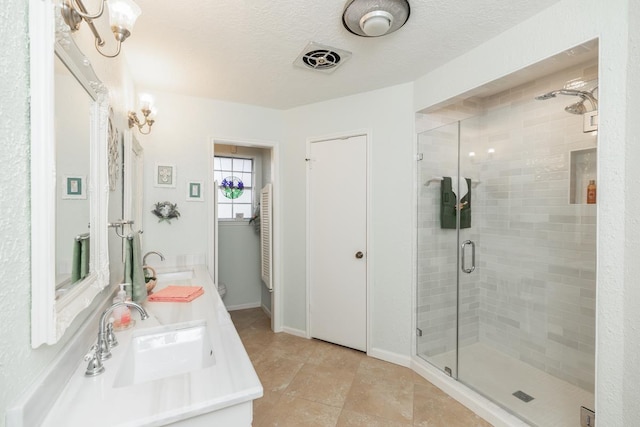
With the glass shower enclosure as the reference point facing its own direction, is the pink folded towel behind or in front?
in front

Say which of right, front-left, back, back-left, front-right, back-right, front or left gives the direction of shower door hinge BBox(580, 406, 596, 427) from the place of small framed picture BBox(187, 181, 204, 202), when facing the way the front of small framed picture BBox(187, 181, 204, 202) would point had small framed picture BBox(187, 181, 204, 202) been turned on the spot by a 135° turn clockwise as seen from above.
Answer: back

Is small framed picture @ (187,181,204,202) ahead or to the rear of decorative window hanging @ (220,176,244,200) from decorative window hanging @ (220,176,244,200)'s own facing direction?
ahead

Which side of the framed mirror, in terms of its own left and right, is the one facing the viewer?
right

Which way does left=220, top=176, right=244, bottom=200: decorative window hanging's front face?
toward the camera

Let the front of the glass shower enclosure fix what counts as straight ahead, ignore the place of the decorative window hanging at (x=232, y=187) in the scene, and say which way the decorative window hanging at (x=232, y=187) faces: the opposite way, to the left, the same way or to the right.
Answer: to the left

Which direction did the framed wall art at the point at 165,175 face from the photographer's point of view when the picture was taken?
facing the viewer

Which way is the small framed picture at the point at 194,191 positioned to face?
toward the camera

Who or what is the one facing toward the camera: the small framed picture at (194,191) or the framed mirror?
the small framed picture

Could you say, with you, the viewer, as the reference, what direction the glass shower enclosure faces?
facing the viewer and to the left of the viewer

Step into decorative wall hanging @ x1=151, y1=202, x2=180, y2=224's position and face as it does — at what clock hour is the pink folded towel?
The pink folded towel is roughly at 12 o'clock from the decorative wall hanging.

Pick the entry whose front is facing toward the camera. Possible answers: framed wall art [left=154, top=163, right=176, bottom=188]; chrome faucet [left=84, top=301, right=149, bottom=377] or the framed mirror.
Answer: the framed wall art

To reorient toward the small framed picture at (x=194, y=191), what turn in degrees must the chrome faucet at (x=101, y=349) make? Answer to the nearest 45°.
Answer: approximately 90° to its left

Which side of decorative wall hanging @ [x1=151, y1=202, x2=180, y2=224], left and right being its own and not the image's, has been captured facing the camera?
front

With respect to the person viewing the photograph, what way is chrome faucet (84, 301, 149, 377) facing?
facing to the right of the viewer

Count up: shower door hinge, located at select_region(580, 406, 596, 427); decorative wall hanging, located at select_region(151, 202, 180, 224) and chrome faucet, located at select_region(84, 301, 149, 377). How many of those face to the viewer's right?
1

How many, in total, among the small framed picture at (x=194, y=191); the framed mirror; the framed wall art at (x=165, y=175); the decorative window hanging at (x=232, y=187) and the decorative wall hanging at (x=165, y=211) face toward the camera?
4

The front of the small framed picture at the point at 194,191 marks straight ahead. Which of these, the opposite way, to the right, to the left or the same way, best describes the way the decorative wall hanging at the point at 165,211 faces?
the same way

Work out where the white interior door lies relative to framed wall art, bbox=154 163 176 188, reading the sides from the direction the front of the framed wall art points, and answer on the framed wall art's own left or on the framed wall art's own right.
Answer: on the framed wall art's own left

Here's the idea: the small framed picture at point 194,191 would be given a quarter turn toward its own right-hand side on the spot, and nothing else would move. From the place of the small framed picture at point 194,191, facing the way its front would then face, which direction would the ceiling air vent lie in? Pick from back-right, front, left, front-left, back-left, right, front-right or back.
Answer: back-left
